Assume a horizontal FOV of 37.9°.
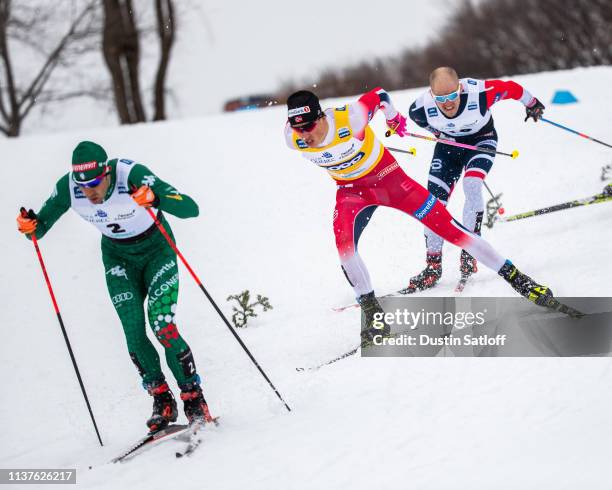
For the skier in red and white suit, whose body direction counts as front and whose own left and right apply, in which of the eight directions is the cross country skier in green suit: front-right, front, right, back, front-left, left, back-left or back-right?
front

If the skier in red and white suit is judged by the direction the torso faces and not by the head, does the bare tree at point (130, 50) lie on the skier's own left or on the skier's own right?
on the skier's own right

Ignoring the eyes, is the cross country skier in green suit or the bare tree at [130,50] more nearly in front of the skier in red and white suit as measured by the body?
the cross country skier in green suit

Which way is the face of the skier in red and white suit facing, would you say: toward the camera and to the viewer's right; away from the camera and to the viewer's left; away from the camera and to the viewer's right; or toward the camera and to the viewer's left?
toward the camera and to the viewer's left

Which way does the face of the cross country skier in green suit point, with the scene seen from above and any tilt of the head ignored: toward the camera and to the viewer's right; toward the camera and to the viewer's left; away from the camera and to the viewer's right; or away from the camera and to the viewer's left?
toward the camera and to the viewer's left
